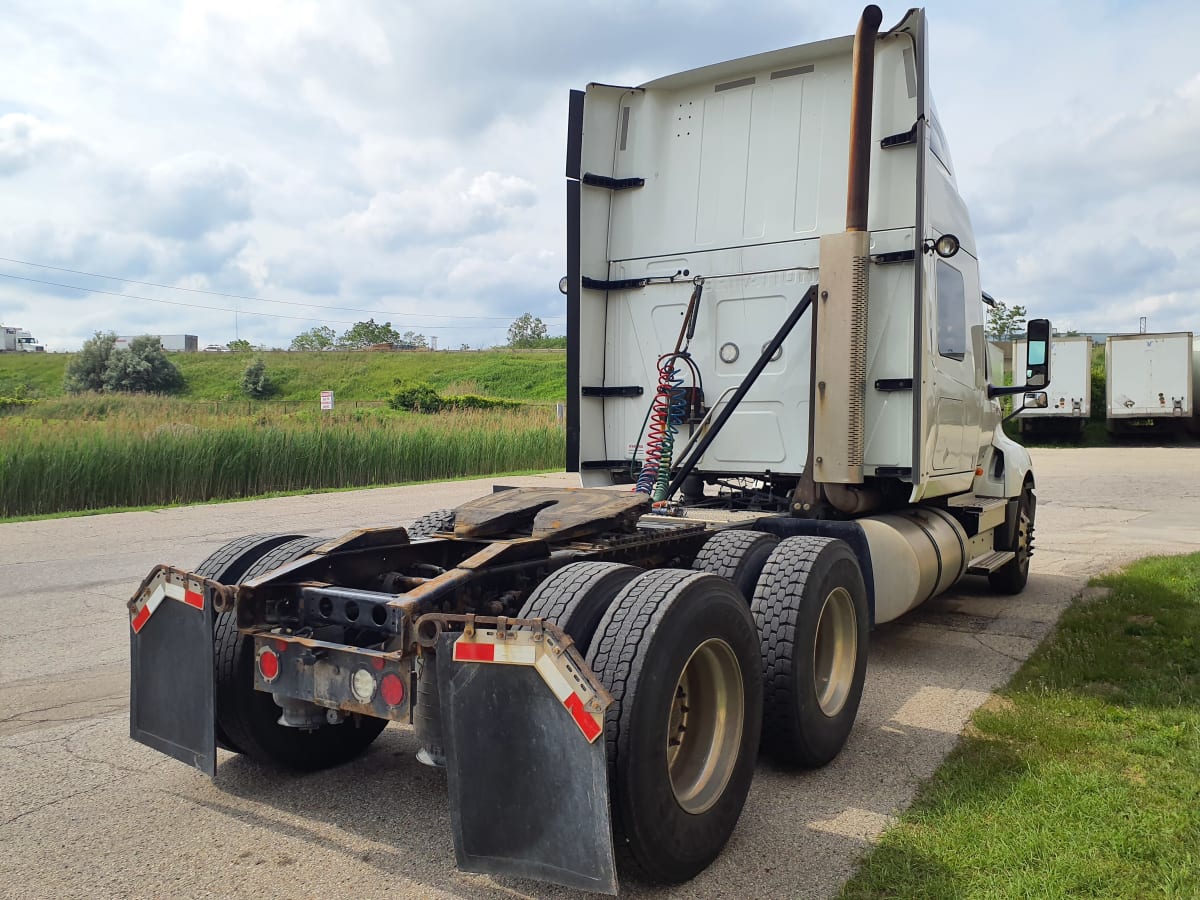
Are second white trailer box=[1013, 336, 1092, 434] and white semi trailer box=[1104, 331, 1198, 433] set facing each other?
no

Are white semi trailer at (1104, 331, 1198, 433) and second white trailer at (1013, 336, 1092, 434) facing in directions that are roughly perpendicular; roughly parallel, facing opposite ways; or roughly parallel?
roughly parallel

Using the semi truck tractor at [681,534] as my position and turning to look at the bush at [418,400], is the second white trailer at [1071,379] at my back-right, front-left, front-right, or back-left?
front-right

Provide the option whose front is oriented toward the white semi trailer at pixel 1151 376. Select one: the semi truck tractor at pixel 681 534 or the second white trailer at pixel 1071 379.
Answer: the semi truck tractor

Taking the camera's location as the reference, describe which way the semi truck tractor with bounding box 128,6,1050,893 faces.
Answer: facing away from the viewer and to the right of the viewer

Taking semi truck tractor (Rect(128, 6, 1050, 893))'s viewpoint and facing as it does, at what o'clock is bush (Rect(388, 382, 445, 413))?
The bush is roughly at 10 o'clock from the semi truck tractor.
